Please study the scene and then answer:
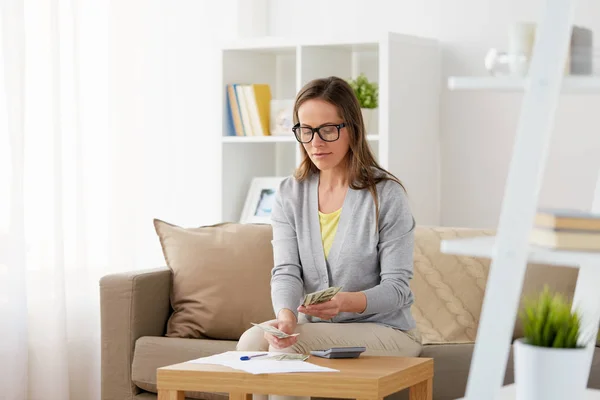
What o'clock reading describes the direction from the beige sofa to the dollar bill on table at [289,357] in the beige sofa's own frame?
The dollar bill on table is roughly at 1 o'clock from the beige sofa.

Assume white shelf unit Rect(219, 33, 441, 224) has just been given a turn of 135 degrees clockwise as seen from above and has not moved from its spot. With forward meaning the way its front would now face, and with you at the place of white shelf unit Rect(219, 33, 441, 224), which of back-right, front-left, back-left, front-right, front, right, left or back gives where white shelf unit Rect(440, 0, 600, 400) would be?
back

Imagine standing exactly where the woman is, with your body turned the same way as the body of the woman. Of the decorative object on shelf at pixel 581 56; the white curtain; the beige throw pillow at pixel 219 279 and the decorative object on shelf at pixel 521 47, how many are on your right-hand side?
2

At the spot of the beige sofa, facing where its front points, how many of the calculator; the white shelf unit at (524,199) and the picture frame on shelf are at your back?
1

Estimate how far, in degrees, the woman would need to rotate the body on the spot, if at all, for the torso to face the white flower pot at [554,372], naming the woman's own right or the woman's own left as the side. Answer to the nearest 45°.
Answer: approximately 45° to the woman's own left

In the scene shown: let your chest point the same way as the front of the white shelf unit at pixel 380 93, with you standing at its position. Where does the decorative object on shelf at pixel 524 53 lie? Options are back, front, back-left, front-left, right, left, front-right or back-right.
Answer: front-left

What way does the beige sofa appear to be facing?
toward the camera

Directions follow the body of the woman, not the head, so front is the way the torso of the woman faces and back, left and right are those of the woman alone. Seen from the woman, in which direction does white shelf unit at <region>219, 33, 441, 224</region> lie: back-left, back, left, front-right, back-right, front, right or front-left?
back-right

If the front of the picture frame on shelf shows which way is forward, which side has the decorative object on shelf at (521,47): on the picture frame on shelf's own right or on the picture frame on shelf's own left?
on the picture frame on shelf's own left

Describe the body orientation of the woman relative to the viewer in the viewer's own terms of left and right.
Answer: facing the viewer and to the left of the viewer

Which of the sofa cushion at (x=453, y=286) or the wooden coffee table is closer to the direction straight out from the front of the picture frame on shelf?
the wooden coffee table

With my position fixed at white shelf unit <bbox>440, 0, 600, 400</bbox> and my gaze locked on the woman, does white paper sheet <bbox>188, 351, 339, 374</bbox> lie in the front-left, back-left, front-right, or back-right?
front-left

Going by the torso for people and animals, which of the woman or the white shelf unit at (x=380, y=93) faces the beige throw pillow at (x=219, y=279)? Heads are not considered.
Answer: the white shelf unit

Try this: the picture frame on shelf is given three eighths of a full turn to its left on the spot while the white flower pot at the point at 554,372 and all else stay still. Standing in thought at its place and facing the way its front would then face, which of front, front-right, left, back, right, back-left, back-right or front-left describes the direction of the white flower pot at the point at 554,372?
right

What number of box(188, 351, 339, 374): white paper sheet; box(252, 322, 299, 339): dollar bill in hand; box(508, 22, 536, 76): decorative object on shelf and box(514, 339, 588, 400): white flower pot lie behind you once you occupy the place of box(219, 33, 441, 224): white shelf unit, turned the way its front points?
0

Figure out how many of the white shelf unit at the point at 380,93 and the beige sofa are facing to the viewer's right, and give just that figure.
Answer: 0

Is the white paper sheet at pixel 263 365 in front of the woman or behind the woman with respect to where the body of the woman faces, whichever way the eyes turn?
in front

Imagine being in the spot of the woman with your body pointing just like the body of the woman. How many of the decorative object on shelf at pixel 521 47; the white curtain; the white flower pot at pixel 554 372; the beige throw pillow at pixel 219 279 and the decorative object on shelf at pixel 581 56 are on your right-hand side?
2
